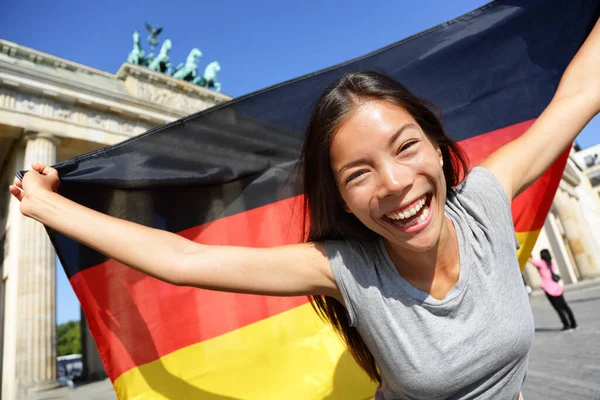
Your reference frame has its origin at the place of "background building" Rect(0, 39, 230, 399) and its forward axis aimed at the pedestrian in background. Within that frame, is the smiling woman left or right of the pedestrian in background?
right

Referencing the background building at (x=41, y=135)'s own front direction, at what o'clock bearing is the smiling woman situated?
The smiling woman is roughly at 1 o'clock from the background building.

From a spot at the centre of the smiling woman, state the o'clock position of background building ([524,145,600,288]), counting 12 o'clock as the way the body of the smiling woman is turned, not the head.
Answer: The background building is roughly at 7 o'clock from the smiling woman.

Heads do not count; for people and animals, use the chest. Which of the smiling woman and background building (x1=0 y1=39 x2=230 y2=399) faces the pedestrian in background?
the background building

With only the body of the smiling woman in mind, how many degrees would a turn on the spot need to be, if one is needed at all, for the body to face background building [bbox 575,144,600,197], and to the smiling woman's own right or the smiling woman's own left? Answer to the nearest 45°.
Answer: approximately 135° to the smiling woman's own left

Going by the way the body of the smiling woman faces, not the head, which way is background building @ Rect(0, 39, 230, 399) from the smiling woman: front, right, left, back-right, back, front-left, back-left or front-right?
back-right

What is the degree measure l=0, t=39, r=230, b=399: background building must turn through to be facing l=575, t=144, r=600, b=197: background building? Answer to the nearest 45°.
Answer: approximately 45° to its left

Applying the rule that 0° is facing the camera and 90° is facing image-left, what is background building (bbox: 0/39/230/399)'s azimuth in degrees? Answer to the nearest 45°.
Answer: approximately 315°

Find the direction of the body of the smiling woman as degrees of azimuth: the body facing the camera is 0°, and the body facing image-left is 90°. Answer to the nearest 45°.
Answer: approximately 0°
